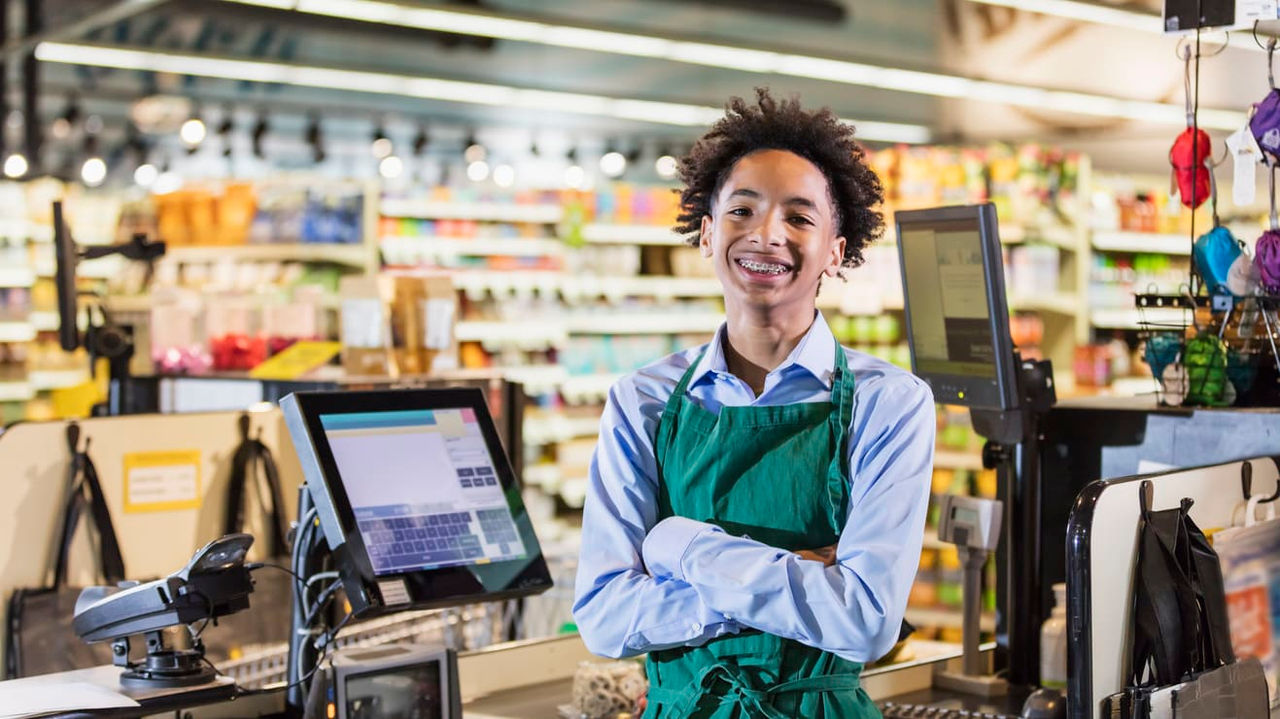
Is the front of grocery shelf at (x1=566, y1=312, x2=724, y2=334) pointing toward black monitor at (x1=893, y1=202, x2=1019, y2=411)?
yes

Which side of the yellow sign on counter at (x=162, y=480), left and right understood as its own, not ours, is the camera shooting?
front

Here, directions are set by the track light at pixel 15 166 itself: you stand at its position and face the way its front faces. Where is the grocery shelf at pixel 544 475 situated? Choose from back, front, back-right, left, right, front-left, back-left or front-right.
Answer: front-left

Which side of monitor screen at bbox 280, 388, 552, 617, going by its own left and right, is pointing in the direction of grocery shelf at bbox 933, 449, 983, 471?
left

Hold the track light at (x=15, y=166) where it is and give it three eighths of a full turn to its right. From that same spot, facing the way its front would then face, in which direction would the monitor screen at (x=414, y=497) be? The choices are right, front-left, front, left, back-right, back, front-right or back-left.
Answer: back-left

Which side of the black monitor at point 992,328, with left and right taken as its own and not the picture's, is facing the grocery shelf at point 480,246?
right

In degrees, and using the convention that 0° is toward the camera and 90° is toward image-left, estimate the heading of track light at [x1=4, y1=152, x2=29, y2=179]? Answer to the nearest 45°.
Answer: approximately 0°

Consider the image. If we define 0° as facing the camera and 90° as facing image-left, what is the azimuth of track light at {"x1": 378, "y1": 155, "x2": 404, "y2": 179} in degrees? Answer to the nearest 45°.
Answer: approximately 0°

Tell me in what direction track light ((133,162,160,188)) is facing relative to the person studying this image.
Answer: facing the viewer

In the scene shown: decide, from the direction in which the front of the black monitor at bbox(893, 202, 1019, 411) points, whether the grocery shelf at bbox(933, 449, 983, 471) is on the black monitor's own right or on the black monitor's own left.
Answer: on the black monitor's own right

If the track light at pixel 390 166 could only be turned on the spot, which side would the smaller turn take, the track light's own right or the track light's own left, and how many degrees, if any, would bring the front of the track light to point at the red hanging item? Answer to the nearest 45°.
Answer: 0° — it already faces it
